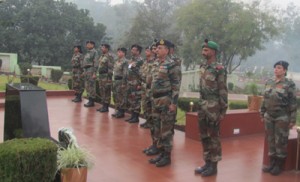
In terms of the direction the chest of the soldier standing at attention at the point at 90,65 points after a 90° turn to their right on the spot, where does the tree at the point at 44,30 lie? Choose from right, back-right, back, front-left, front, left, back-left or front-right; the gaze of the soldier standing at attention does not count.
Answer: front-right

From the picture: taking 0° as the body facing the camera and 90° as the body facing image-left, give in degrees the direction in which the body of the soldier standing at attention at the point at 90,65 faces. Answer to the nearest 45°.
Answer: approximately 45°

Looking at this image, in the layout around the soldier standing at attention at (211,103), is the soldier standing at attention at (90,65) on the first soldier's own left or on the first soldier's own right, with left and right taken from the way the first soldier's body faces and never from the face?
on the first soldier's own right

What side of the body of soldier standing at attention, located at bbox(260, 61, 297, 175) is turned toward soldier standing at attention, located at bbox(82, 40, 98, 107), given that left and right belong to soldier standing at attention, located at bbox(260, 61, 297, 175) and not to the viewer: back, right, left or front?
right

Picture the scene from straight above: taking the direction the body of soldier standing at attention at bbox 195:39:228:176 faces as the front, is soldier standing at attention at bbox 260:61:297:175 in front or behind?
behind

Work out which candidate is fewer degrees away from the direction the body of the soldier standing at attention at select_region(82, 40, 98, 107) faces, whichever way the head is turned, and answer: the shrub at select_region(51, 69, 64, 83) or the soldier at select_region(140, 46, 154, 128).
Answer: the soldier

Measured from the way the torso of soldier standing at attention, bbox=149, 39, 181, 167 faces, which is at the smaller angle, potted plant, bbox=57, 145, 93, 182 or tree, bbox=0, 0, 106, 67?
the potted plant

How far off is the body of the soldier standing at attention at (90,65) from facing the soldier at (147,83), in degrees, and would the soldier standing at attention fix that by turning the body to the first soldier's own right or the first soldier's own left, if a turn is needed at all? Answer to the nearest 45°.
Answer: approximately 45° to the first soldier's own left
